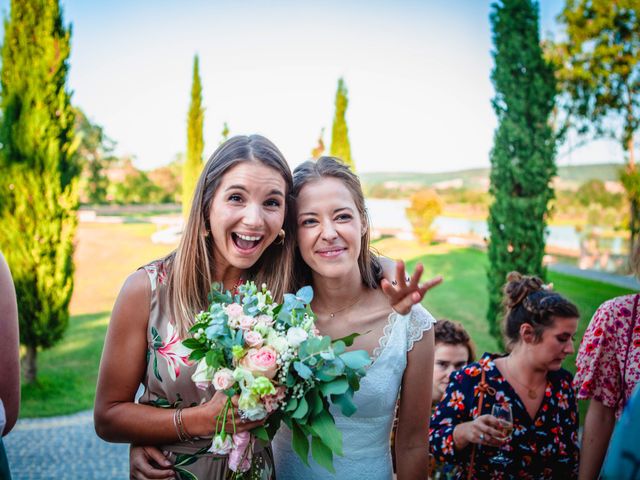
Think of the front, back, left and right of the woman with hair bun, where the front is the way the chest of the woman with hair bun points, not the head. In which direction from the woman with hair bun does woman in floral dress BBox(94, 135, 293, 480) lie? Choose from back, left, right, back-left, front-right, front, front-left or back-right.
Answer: right

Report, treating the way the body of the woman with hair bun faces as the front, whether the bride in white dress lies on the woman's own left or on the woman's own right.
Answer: on the woman's own right

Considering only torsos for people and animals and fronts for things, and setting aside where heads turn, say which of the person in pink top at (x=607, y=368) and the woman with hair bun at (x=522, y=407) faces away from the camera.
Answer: the person in pink top

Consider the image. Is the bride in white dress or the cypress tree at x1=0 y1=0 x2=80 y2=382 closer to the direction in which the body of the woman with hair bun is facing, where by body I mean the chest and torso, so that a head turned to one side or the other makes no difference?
the bride in white dress

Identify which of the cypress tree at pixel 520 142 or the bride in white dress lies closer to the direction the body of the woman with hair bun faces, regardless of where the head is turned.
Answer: the bride in white dress
